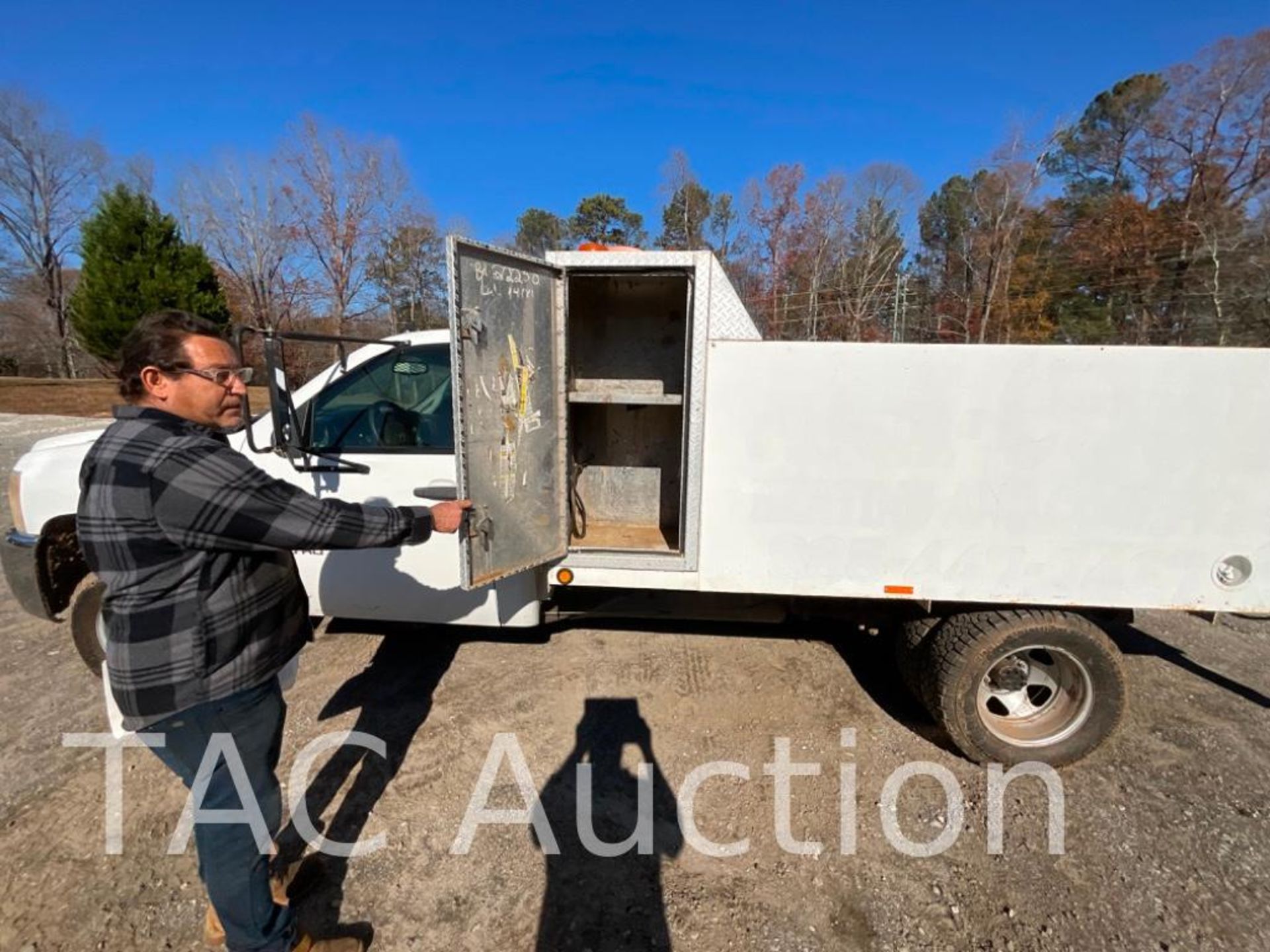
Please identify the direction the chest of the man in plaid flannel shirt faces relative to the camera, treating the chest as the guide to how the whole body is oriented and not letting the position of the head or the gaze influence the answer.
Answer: to the viewer's right

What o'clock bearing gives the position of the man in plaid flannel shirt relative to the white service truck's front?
The man in plaid flannel shirt is roughly at 11 o'clock from the white service truck.

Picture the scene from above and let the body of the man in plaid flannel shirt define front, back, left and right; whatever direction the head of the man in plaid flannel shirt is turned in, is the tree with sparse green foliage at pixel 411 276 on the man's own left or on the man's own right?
on the man's own left

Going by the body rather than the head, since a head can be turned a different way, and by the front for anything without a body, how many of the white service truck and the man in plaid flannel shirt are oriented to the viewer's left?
1

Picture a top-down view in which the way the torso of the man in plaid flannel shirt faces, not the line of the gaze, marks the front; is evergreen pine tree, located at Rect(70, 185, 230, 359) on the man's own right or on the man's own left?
on the man's own left

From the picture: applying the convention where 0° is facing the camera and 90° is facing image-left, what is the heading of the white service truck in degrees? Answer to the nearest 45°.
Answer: approximately 90°

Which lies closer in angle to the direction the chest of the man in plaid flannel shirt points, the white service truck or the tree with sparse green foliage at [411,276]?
the white service truck

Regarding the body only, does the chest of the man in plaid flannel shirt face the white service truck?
yes

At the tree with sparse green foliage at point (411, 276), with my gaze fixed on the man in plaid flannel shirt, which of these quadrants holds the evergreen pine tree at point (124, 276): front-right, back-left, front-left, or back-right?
front-right

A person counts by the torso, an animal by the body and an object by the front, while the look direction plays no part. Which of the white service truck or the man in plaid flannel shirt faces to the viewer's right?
the man in plaid flannel shirt

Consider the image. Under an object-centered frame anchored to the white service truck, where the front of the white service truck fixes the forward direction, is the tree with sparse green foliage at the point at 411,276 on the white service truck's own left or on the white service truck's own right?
on the white service truck's own right

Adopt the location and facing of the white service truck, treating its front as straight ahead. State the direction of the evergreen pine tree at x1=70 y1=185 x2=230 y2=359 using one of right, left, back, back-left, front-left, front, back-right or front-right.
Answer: front-right
